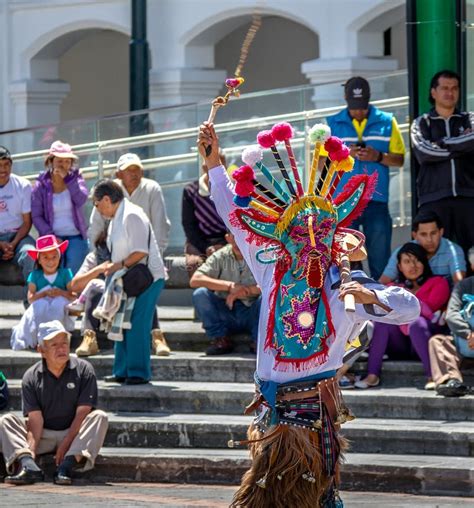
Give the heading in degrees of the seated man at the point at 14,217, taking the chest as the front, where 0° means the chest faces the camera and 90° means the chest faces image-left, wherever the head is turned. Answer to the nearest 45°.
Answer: approximately 0°

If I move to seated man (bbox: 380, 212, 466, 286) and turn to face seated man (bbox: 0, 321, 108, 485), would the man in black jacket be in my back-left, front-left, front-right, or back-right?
back-right

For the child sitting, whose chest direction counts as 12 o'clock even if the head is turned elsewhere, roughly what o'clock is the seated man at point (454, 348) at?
The seated man is roughly at 10 o'clock from the child sitting.

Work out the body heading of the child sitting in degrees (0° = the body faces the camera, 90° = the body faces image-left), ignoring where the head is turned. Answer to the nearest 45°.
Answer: approximately 0°
